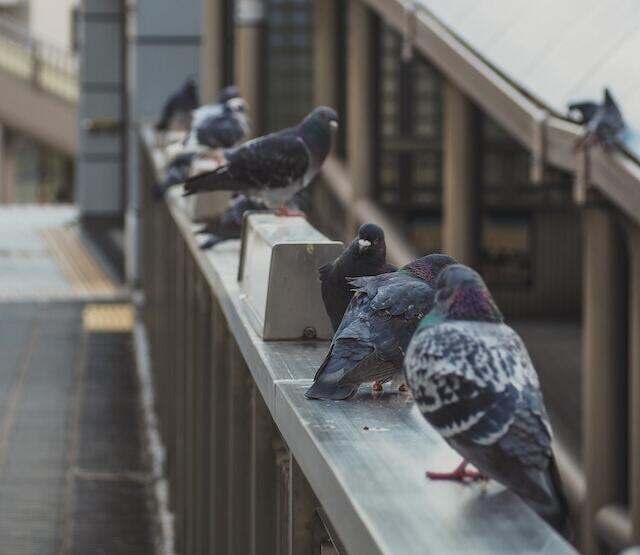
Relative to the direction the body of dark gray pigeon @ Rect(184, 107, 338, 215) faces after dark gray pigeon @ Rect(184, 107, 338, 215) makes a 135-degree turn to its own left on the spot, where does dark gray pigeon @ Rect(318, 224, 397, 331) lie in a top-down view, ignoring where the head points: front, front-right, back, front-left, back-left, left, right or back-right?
back-left

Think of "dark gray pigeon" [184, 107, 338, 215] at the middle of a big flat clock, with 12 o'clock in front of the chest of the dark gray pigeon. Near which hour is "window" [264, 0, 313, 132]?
The window is roughly at 9 o'clock from the dark gray pigeon.

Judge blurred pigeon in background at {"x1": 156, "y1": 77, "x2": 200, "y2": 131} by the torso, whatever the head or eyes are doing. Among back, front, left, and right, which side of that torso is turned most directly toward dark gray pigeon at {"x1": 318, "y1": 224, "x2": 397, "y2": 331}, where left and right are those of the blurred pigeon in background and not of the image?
right

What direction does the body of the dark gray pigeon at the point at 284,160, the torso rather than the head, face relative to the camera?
to the viewer's right

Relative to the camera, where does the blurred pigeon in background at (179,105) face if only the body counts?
to the viewer's right
